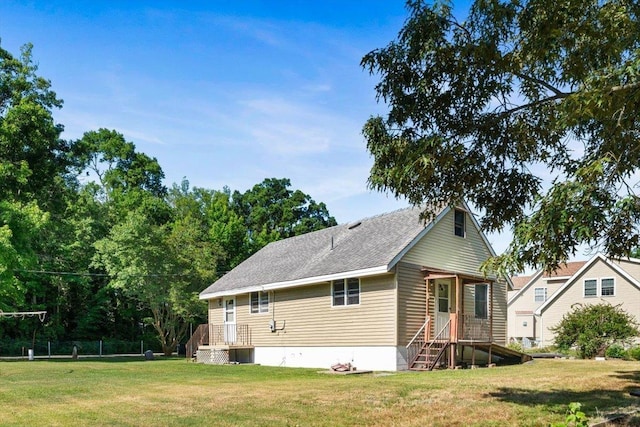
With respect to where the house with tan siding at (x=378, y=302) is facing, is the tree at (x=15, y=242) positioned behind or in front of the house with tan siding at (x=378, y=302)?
behind

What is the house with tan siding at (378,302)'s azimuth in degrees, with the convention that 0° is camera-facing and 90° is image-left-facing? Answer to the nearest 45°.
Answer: approximately 315°

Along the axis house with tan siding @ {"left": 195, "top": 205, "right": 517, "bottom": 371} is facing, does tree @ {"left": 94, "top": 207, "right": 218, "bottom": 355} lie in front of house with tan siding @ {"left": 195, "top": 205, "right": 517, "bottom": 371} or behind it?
behind

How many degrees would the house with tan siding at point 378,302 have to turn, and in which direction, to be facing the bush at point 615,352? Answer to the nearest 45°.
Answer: approximately 90° to its left

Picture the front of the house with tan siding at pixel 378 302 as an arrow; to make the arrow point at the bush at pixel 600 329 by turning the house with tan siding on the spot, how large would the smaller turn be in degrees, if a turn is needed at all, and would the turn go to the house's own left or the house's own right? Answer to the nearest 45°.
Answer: approximately 90° to the house's own left
